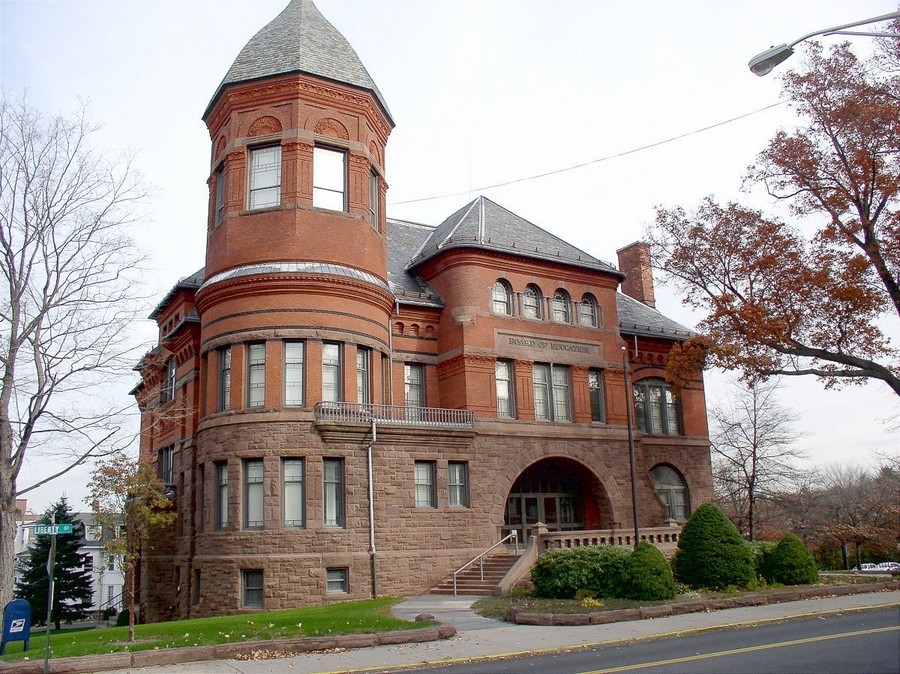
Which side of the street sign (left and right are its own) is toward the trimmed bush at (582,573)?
left

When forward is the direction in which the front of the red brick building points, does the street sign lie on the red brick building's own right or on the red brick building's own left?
on the red brick building's own right

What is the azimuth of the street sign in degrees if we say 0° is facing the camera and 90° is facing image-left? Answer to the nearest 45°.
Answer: approximately 0°
